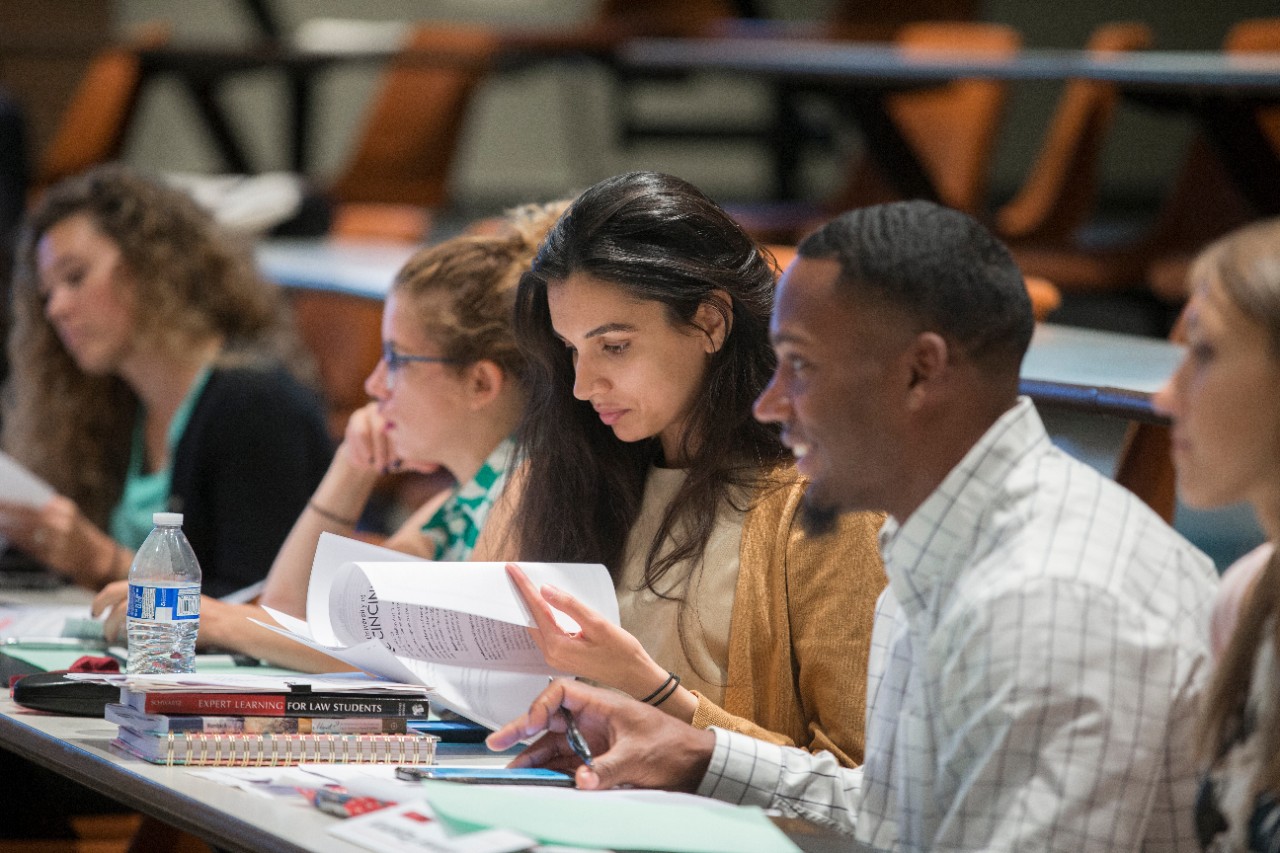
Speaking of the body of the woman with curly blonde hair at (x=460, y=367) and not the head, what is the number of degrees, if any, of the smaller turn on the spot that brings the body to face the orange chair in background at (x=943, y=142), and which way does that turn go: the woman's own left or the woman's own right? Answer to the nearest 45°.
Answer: approximately 135° to the woman's own right

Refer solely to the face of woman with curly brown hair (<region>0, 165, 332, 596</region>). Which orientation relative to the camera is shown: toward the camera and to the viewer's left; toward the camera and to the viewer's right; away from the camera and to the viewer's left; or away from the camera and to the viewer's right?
toward the camera and to the viewer's left

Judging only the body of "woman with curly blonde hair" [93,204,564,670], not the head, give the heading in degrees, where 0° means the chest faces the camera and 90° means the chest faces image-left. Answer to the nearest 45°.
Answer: approximately 90°

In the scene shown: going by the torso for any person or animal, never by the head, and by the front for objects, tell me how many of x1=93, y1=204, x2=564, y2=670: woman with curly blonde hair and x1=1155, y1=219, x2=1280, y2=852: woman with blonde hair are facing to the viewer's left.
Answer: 2

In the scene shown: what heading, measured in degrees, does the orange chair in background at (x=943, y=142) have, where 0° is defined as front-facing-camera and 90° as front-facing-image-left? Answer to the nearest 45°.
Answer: approximately 45°

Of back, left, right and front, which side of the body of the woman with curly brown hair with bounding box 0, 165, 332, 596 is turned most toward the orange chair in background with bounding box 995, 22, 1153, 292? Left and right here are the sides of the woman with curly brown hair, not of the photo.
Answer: back

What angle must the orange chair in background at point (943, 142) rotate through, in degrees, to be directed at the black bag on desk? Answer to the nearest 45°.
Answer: approximately 45° to its left

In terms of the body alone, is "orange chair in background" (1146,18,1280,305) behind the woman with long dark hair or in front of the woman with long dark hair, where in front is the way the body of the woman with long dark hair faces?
behind

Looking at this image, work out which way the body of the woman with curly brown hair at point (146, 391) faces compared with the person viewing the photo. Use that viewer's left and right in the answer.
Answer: facing the viewer and to the left of the viewer

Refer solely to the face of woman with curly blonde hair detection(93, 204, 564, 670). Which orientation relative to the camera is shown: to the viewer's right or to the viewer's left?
to the viewer's left

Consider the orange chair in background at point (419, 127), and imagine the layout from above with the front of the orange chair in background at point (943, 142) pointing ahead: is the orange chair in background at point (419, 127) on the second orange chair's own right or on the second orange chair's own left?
on the second orange chair's own right

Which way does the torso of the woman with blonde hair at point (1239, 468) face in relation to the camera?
to the viewer's left

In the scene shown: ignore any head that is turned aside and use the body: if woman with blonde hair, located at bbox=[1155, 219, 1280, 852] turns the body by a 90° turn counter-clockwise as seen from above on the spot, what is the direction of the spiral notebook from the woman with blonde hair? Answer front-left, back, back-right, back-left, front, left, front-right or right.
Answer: right
